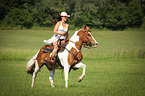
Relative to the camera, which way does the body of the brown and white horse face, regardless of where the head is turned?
to the viewer's right
